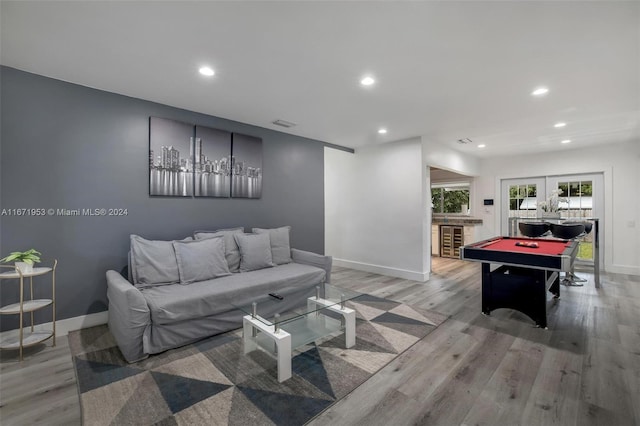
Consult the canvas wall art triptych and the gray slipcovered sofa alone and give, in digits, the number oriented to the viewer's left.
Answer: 0

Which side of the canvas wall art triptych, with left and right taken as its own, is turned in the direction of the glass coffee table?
front

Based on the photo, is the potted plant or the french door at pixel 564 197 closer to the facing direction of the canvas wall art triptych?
the french door

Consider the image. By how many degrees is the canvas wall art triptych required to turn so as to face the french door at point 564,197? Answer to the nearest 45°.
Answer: approximately 45° to its left

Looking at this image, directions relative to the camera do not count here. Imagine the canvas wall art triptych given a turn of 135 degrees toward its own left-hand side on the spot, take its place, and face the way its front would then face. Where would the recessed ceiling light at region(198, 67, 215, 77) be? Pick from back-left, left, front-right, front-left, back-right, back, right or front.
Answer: back

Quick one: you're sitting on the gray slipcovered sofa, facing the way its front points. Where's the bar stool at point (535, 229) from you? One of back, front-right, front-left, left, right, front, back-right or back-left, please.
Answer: front-left

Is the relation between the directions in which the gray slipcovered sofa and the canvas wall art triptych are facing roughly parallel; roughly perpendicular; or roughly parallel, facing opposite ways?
roughly parallel

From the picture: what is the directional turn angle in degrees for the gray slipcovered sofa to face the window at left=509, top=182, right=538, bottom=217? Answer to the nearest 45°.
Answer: approximately 45° to its left

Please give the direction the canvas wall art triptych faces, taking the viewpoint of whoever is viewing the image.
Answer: facing the viewer and to the right of the viewer

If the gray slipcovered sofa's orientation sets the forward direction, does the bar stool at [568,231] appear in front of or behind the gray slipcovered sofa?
in front

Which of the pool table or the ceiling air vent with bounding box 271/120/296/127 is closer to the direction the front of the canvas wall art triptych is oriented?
the pool table

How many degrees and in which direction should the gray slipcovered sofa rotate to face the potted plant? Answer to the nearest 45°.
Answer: approximately 135° to its right

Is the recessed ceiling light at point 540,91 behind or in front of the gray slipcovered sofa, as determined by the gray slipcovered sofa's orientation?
in front
